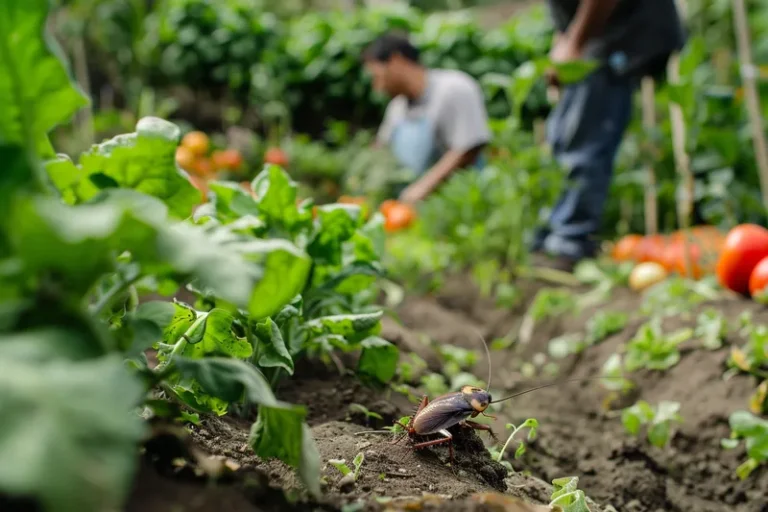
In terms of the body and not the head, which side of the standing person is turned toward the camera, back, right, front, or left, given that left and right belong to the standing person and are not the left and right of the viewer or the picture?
left

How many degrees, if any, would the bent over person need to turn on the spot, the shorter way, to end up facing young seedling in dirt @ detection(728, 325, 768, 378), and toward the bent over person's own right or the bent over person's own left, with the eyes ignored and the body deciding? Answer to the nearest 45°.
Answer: approximately 45° to the bent over person's own left

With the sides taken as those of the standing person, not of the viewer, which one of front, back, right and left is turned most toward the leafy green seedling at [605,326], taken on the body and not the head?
left

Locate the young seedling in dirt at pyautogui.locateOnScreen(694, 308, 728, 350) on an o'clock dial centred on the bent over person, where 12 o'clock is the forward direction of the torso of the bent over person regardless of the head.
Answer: The young seedling in dirt is roughly at 10 o'clock from the bent over person.

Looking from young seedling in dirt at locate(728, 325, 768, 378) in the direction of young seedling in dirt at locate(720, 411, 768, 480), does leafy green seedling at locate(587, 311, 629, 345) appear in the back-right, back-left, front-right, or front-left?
back-right

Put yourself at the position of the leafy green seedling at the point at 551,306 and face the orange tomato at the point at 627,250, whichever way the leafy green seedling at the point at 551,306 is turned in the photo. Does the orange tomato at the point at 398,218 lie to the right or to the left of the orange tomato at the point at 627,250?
left

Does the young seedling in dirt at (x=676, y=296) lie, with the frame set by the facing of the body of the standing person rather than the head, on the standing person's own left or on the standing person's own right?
on the standing person's own left
